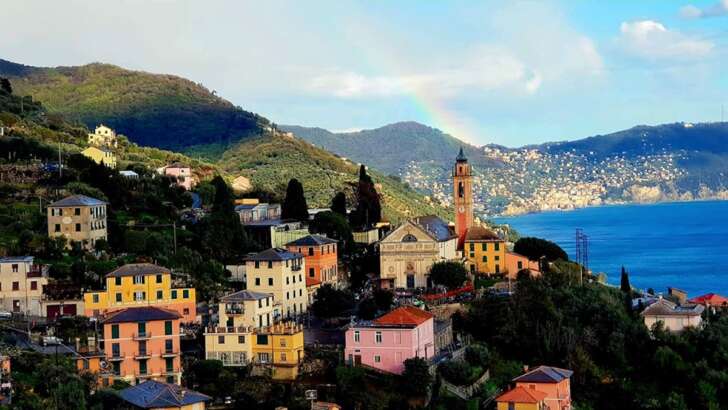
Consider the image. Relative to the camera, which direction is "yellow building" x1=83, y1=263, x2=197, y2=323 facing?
toward the camera

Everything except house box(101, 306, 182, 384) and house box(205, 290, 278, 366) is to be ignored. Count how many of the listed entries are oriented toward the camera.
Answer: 2

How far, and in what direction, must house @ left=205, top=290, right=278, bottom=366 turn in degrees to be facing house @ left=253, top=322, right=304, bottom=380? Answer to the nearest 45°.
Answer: approximately 45° to its left

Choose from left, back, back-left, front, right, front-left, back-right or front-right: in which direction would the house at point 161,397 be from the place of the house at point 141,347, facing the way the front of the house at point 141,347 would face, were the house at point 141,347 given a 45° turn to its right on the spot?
front-left

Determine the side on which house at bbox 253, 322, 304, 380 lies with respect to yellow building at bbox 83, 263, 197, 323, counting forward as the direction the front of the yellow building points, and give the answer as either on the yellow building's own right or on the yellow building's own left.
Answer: on the yellow building's own left

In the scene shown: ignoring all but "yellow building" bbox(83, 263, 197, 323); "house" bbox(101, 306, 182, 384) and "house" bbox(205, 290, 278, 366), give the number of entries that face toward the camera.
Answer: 3

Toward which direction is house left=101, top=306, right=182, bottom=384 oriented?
toward the camera

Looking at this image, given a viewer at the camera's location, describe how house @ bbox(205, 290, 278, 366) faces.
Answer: facing the viewer

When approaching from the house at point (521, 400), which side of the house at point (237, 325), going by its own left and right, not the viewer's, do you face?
left

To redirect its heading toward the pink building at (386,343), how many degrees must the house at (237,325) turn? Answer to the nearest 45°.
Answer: approximately 90° to its left
